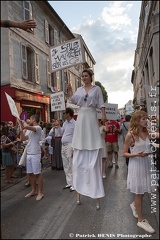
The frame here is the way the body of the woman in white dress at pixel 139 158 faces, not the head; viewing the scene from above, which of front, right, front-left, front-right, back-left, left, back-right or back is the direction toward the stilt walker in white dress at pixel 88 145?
back-right
